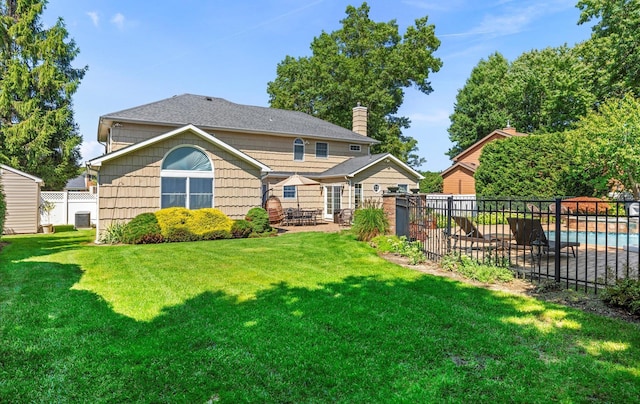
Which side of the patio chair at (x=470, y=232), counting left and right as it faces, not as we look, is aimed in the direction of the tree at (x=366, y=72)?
left

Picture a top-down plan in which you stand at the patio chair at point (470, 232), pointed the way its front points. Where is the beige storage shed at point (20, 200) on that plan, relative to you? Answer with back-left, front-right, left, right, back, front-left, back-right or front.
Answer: back

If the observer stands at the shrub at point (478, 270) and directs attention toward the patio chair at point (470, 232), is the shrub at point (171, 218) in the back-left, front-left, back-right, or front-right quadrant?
front-left

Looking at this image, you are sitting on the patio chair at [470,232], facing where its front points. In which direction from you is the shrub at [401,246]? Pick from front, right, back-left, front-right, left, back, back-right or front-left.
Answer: back

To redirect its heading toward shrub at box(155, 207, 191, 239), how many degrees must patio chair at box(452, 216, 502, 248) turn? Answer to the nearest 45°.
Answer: approximately 180°

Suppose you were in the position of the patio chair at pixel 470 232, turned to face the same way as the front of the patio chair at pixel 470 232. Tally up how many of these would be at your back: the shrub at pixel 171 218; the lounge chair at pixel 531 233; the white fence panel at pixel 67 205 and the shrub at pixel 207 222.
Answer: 3

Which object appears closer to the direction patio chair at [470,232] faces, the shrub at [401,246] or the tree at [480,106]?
the tree

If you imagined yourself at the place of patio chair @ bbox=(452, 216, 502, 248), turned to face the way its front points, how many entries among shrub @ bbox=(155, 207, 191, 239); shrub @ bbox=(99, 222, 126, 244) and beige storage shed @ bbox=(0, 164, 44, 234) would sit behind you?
3

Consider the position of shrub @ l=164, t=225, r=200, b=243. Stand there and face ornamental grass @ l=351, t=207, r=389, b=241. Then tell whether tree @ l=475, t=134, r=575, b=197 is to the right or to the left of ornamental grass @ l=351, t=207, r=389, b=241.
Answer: left

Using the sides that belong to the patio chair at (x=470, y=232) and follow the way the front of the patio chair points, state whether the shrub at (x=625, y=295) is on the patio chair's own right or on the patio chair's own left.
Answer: on the patio chair's own right

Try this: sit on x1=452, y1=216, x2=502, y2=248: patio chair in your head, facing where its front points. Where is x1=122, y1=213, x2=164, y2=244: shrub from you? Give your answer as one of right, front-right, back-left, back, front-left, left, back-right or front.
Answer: back

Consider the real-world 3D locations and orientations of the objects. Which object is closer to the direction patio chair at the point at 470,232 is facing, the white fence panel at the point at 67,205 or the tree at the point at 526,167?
the tree

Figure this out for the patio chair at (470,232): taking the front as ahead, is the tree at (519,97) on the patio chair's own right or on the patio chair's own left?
on the patio chair's own left

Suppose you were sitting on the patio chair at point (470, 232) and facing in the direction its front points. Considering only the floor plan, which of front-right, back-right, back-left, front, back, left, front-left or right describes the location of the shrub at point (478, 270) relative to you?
right

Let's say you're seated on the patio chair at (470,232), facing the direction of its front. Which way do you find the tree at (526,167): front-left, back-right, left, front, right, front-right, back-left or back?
left

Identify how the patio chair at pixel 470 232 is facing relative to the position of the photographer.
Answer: facing to the right of the viewer

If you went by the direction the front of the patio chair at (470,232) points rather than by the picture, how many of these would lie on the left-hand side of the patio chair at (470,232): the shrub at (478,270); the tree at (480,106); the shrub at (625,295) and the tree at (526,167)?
2

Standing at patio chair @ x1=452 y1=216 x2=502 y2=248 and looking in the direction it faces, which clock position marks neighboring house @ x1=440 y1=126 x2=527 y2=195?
The neighboring house is roughly at 9 o'clock from the patio chair.

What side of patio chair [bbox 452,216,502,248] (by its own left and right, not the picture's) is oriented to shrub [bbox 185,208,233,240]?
back

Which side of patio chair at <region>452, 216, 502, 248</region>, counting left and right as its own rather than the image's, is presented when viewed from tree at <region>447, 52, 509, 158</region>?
left
